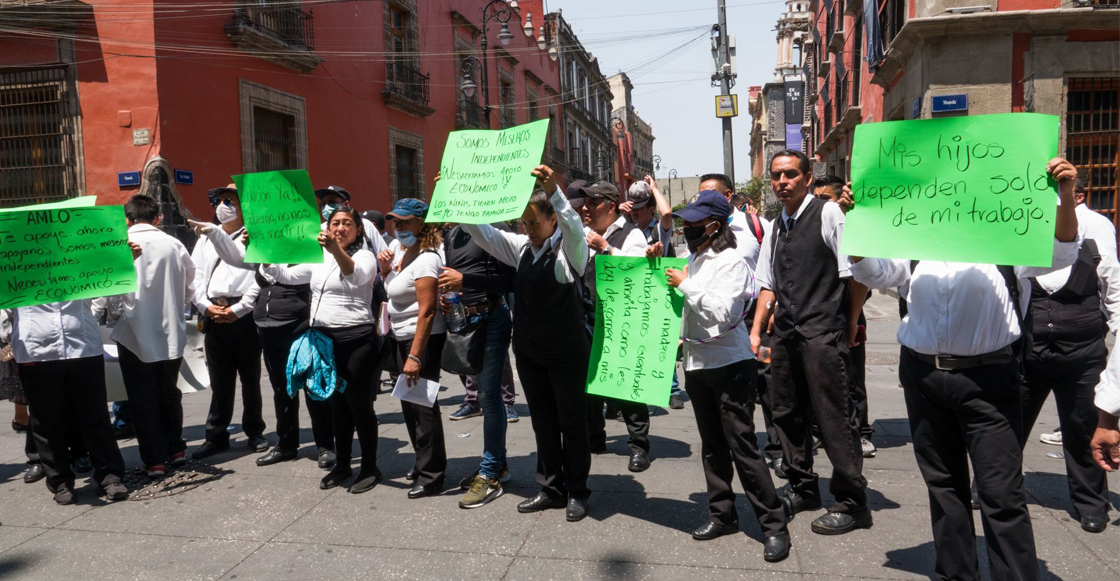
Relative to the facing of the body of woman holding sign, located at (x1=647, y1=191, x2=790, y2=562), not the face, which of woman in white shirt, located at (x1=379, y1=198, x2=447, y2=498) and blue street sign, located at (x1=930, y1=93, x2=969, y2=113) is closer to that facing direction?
the woman in white shirt

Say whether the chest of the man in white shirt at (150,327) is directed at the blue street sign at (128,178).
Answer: yes

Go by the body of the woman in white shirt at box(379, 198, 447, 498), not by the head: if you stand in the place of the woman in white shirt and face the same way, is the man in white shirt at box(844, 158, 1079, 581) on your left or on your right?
on your left

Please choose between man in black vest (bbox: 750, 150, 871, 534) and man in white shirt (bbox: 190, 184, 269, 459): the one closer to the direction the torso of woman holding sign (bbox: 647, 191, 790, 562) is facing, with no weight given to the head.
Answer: the man in white shirt

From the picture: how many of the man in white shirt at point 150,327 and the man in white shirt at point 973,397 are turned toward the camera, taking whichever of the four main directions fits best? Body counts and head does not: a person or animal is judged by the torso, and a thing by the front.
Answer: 1

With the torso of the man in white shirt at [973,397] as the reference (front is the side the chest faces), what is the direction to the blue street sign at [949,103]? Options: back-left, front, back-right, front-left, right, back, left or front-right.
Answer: back
